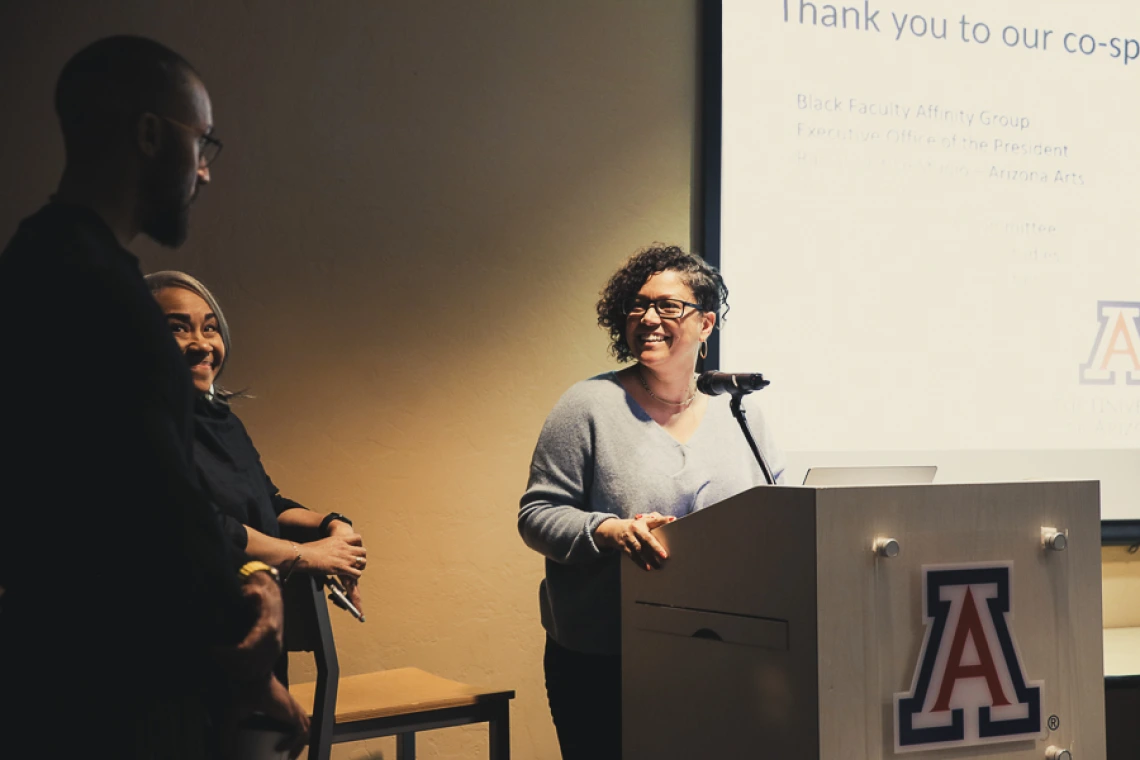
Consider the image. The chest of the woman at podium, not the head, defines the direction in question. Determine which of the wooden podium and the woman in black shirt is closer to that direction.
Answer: the wooden podium

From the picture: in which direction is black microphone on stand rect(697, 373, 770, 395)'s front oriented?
to the viewer's left

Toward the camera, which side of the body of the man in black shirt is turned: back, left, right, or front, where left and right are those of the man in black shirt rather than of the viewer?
right

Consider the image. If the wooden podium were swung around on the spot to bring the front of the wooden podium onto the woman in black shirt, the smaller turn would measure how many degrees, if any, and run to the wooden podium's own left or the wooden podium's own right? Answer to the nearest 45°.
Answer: approximately 135° to the wooden podium's own right

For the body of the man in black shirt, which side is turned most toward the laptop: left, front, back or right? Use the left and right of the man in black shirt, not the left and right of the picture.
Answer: front

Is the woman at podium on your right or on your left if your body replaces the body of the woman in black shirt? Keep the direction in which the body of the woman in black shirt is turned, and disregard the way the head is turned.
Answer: on your left

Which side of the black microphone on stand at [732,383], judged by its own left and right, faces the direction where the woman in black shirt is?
front

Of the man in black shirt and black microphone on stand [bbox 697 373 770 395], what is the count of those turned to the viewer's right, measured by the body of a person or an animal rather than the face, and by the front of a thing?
1

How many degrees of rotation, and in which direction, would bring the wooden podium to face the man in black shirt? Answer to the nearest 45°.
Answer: approximately 90° to its right

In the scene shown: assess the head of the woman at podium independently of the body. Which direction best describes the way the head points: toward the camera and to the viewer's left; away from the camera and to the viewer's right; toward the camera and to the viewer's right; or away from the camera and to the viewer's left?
toward the camera and to the viewer's left
